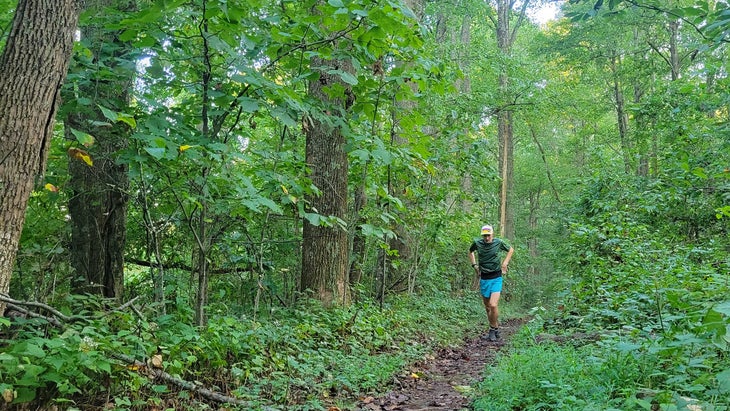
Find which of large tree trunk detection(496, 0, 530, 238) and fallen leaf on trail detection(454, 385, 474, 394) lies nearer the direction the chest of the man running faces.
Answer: the fallen leaf on trail

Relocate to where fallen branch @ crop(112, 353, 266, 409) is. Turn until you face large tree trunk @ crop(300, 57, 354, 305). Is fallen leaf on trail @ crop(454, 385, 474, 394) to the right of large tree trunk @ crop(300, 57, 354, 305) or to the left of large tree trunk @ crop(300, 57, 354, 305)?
right

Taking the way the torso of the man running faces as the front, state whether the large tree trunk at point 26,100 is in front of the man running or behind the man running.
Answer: in front

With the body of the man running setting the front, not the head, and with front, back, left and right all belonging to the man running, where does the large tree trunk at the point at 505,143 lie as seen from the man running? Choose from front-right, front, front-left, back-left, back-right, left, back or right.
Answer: back

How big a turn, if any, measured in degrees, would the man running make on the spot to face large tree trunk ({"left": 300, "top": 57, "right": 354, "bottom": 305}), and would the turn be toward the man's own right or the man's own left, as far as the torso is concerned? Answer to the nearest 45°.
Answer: approximately 135° to the man's own right

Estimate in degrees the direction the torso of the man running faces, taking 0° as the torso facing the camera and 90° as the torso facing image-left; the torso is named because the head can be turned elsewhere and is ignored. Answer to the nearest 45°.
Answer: approximately 0°

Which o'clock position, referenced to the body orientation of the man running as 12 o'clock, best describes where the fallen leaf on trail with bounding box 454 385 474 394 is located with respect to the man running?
The fallen leaf on trail is roughly at 12 o'clock from the man running.

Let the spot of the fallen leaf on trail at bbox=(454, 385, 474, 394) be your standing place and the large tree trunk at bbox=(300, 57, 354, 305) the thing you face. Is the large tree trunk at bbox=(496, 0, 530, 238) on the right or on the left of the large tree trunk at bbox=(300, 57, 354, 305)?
right
